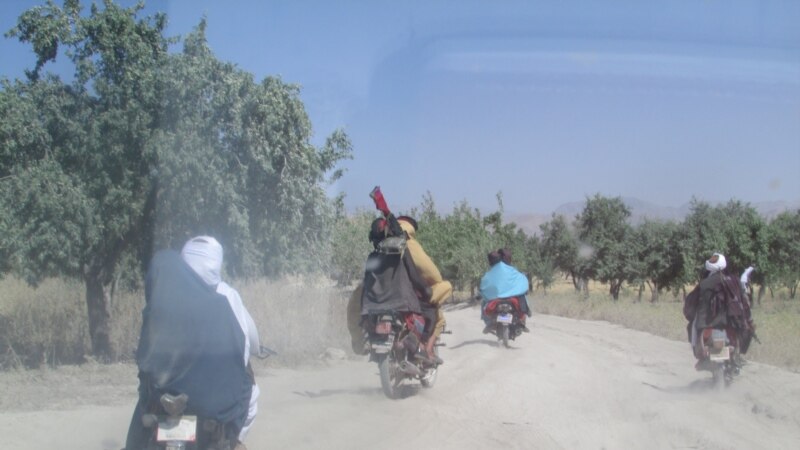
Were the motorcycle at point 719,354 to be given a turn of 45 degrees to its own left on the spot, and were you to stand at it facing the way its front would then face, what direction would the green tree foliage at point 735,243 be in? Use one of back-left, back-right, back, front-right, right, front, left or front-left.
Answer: front-right

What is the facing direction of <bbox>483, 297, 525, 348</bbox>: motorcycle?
away from the camera

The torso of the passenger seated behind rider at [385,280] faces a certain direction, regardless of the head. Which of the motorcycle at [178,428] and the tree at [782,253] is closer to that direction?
the tree

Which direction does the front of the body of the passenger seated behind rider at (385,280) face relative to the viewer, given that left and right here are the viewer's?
facing away from the viewer and to the right of the viewer

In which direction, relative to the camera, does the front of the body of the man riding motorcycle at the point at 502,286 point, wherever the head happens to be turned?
away from the camera

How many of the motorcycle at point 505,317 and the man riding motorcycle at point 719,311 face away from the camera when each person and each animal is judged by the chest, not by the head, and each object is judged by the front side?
2

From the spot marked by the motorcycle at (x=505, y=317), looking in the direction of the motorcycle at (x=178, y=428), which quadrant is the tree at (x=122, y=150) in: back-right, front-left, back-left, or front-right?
front-right

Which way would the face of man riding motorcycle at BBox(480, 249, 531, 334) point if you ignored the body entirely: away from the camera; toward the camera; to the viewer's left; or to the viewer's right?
away from the camera

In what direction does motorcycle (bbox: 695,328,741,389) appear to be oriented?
away from the camera

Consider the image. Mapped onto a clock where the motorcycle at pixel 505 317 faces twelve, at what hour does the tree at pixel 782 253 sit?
The tree is roughly at 1 o'clock from the motorcycle.

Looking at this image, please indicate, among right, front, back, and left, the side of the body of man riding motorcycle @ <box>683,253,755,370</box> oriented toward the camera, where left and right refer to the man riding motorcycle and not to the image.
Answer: back

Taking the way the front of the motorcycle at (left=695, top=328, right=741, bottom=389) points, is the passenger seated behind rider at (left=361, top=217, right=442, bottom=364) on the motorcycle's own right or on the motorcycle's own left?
on the motorcycle's own left

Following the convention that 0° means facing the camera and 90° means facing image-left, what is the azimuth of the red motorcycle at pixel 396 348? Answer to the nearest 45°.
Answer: approximately 225°
